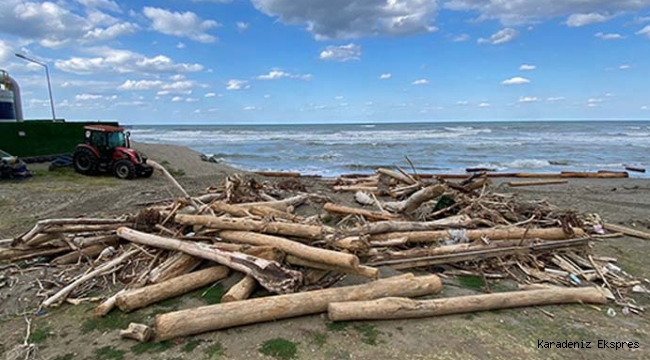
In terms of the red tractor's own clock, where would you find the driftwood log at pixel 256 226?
The driftwood log is roughly at 1 o'clock from the red tractor.

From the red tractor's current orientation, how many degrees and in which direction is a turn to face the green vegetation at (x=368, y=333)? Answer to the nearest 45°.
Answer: approximately 45° to its right

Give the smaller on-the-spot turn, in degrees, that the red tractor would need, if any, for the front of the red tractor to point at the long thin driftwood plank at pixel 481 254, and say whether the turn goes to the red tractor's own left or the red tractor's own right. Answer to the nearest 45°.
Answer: approximately 45° to the red tractor's own right

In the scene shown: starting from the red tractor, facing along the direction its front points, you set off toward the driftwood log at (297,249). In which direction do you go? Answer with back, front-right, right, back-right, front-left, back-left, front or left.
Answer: front-right

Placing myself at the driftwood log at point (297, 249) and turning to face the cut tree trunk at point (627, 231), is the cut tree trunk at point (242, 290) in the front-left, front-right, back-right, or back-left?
back-right

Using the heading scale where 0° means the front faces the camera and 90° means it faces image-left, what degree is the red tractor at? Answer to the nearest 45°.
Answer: approximately 315°

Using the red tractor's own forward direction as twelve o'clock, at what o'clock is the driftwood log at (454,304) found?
The driftwood log is roughly at 1 o'clock from the red tractor.
